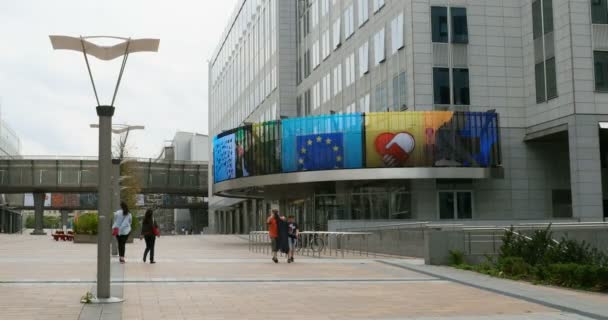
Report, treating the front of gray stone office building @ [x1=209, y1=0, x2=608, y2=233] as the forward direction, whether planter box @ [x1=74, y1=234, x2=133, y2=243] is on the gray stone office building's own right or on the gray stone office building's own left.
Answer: on the gray stone office building's own right

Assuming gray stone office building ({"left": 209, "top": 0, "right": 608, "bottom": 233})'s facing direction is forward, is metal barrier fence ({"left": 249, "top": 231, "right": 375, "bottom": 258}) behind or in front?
in front

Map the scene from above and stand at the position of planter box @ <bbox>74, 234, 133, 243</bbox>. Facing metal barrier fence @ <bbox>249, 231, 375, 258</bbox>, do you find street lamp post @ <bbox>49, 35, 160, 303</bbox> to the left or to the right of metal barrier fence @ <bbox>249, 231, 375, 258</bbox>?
right

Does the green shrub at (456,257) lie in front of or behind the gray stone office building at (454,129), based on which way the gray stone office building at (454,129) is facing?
in front

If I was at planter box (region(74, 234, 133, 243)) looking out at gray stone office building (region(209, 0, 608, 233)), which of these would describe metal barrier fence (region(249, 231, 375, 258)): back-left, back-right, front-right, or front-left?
front-right

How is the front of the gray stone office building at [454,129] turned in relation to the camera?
facing the viewer and to the left of the viewer

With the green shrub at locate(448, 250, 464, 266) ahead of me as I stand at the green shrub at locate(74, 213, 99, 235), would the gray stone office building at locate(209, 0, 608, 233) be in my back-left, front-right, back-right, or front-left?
front-left

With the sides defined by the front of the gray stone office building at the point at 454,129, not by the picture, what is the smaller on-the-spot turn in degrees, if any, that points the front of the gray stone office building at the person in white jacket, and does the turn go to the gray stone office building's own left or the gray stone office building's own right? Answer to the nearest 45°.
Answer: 0° — it already faces them

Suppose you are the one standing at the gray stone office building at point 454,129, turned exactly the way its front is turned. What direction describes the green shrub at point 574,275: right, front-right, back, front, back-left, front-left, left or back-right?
front-left

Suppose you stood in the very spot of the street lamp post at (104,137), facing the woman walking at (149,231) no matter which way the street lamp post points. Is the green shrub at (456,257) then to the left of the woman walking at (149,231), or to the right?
right

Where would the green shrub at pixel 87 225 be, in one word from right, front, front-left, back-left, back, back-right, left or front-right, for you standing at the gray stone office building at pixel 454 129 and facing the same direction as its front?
front-right

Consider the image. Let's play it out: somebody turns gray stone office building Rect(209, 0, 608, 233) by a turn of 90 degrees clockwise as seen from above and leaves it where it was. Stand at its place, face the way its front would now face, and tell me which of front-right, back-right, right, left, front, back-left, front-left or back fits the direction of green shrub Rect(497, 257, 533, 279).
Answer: back-left
